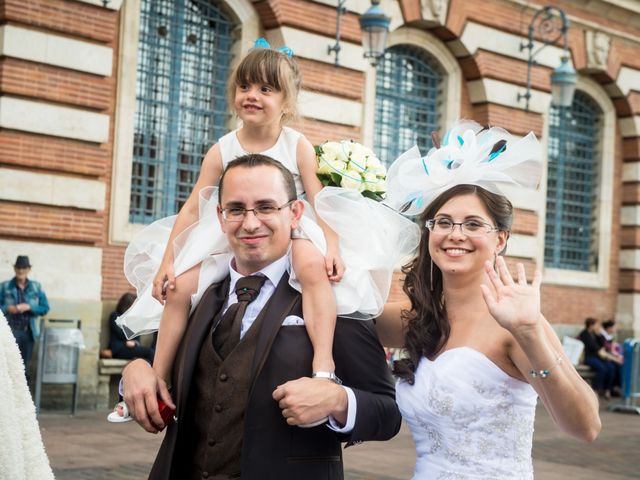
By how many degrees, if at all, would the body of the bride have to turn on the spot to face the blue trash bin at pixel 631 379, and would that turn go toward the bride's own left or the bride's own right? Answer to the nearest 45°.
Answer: approximately 180°

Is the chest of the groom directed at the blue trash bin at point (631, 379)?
no

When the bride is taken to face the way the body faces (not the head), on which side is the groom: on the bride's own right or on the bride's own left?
on the bride's own right

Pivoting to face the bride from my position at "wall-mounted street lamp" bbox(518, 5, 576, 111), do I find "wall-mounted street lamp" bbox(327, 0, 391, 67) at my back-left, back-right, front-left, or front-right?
front-right

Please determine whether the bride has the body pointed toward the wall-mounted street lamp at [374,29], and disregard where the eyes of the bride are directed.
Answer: no

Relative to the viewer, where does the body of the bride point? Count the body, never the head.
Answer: toward the camera

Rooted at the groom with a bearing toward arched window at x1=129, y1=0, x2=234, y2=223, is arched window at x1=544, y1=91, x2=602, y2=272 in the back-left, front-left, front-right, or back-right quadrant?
front-right

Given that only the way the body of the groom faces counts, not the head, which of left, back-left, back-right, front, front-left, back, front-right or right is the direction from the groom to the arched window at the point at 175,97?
back-right

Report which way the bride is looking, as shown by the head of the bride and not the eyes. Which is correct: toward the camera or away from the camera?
toward the camera

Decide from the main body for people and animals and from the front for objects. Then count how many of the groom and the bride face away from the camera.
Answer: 0

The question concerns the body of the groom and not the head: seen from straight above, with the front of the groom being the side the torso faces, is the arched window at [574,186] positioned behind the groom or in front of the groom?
behind

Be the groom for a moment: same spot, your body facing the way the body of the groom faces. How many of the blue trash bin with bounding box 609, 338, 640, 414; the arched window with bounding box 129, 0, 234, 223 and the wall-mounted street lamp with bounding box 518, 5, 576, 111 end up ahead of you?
0

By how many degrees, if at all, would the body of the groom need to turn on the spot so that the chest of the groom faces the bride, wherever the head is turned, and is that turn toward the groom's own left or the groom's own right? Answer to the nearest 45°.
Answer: approximately 135° to the groom's own left

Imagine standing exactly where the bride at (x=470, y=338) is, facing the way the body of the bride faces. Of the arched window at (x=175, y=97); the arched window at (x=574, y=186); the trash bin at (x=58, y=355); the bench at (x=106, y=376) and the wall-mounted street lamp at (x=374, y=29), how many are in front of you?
0

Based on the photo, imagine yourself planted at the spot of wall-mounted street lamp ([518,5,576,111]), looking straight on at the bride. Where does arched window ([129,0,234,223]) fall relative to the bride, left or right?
right

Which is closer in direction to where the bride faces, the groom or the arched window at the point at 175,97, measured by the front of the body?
the groom

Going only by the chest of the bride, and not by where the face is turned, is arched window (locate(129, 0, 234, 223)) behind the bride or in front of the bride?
behind

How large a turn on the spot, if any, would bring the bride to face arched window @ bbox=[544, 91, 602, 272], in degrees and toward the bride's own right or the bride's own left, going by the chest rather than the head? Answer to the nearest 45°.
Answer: approximately 180°

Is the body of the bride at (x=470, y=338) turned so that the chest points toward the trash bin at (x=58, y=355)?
no
